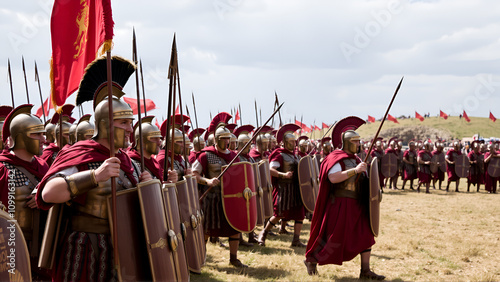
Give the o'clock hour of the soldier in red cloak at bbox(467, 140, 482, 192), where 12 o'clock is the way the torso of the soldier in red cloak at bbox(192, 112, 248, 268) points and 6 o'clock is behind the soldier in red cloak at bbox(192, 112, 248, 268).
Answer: the soldier in red cloak at bbox(467, 140, 482, 192) is roughly at 9 o'clock from the soldier in red cloak at bbox(192, 112, 248, 268).

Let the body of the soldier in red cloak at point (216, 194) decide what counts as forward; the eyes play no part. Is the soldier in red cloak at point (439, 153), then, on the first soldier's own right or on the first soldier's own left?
on the first soldier's own left

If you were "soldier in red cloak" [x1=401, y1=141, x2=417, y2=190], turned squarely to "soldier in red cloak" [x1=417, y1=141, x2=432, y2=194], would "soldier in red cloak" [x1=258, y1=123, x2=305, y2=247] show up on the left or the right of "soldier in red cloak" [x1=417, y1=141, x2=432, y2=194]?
right

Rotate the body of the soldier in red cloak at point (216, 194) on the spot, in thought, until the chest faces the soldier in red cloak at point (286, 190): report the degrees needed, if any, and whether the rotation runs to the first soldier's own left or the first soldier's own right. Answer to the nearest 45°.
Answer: approximately 90° to the first soldier's own left
